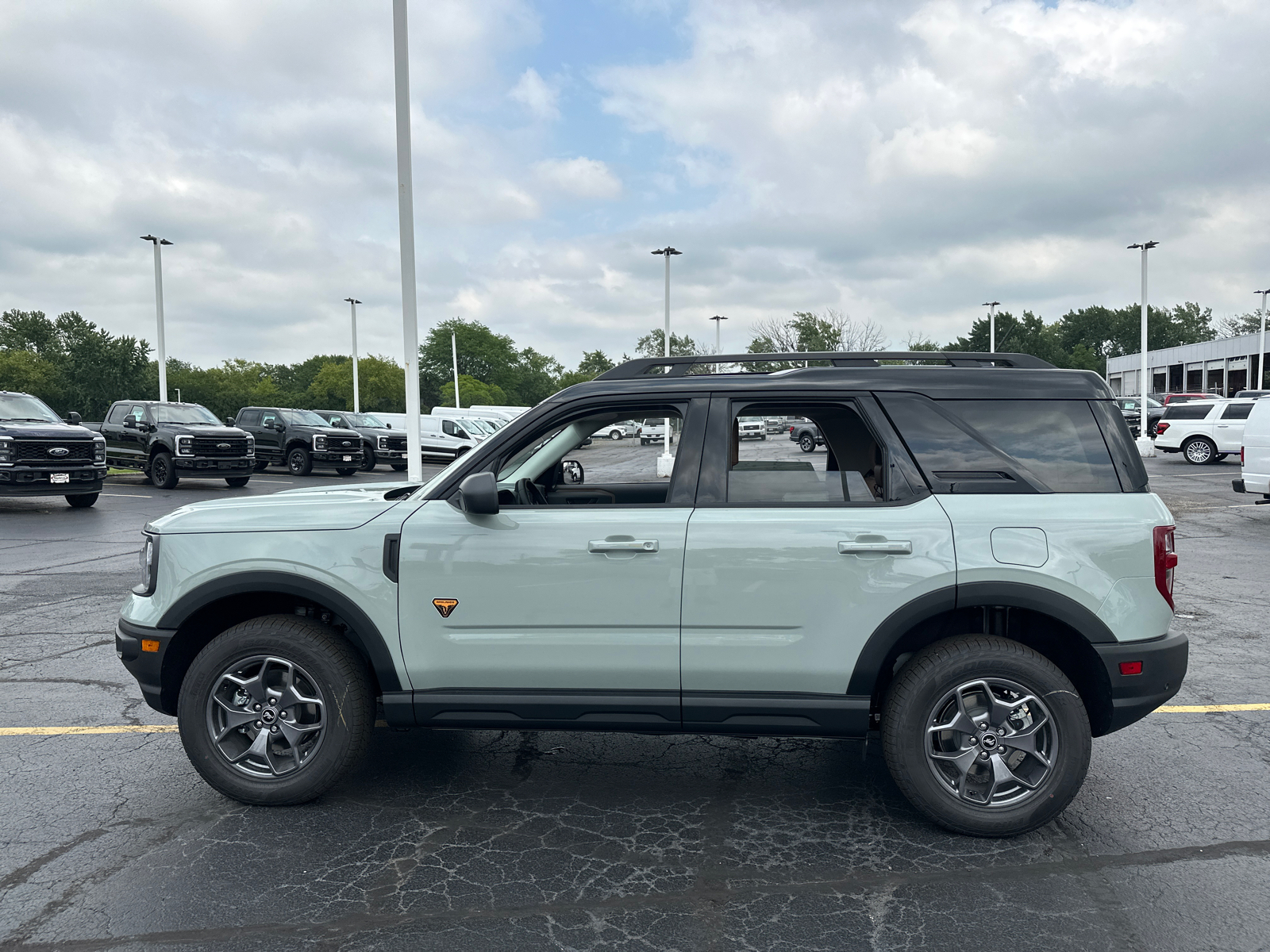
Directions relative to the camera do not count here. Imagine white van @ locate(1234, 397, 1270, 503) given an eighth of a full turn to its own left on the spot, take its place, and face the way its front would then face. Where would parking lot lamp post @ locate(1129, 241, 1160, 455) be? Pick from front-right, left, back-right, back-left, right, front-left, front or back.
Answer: front-left

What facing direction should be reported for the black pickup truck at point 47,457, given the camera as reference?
facing the viewer and to the right of the viewer

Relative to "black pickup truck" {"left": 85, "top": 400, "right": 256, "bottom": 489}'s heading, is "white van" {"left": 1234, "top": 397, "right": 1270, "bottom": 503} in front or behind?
in front

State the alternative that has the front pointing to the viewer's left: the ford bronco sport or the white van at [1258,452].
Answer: the ford bronco sport

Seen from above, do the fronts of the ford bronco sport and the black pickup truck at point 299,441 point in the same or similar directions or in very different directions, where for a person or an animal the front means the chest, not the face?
very different directions

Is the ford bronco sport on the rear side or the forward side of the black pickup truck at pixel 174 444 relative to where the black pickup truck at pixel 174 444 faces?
on the forward side

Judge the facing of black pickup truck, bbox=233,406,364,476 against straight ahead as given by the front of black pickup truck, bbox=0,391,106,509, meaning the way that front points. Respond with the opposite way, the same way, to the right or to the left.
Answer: the same way

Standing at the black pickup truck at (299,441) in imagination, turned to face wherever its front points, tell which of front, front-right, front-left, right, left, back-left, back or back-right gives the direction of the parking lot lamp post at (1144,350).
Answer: front-left

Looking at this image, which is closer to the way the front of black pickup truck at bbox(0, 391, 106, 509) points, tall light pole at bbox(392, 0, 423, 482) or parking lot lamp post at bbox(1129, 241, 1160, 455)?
the tall light pole

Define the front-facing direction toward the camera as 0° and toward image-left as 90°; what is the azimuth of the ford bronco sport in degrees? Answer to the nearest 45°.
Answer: approximately 90°

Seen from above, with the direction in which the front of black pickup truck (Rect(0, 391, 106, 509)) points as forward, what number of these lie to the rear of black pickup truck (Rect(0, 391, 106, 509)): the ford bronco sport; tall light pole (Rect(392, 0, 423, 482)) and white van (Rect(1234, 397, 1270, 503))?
0
